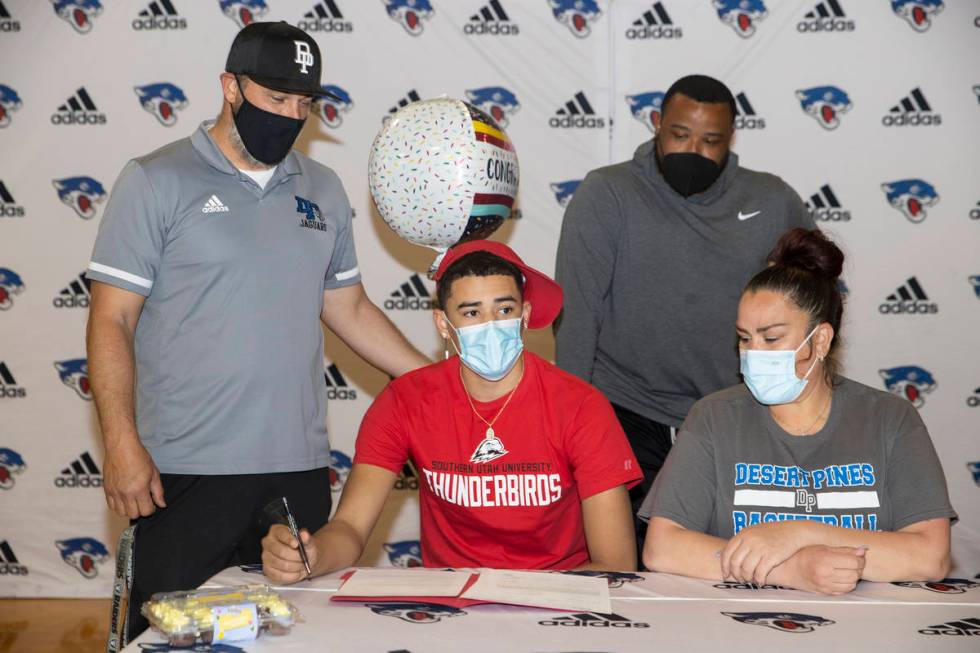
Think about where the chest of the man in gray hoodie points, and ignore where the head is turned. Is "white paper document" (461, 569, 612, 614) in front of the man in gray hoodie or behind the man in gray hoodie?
in front

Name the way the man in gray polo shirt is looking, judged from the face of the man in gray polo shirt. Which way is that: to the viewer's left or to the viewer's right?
to the viewer's right

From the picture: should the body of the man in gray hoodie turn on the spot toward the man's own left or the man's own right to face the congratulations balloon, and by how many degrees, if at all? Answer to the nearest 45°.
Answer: approximately 45° to the man's own right

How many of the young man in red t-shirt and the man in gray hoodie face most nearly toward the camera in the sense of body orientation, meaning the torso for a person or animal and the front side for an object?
2

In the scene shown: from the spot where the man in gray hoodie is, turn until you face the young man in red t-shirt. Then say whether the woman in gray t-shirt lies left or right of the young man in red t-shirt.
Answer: left

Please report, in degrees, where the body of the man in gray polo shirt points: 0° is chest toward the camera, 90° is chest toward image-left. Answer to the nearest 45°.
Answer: approximately 315°

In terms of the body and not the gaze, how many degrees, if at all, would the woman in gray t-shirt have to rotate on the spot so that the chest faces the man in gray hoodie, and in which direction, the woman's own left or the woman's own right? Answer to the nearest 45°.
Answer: approximately 135° to the woman's own right
